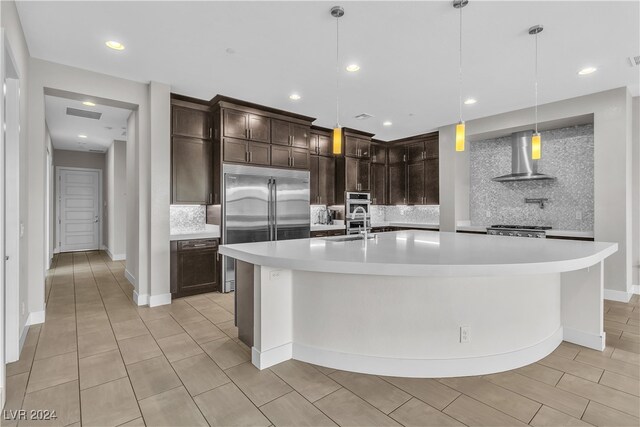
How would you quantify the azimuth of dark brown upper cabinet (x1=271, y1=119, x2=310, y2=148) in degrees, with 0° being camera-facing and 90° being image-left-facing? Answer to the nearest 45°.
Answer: approximately 315°

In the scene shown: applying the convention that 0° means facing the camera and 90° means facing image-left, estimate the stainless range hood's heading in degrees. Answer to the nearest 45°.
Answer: approximately 45°

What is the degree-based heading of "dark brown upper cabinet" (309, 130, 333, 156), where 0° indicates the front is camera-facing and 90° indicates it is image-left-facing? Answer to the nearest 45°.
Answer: approximately 315°

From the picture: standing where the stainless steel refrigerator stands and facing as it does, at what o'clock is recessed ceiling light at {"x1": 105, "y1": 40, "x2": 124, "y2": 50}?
The recessed ceiling light is roughly at 3 o'clock from the stainless steel refrigerator.

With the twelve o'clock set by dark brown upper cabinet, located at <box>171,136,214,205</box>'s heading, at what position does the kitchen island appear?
The kitchen island is roughly at 11 o'clock from the dark brown upper cabinet.

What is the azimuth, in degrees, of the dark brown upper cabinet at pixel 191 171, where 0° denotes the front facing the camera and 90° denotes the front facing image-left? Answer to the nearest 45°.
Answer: approximately 0°

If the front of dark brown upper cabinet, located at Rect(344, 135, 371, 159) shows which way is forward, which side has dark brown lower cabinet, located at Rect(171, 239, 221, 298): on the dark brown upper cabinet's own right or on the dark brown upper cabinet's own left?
on the dark brown upper cabinet's own right

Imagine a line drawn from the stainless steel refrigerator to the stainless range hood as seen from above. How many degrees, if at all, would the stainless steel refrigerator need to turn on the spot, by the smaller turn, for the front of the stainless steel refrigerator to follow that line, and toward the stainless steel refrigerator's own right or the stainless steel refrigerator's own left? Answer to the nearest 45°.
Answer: approximately 45° to the stainless steel refrigerator's own left
